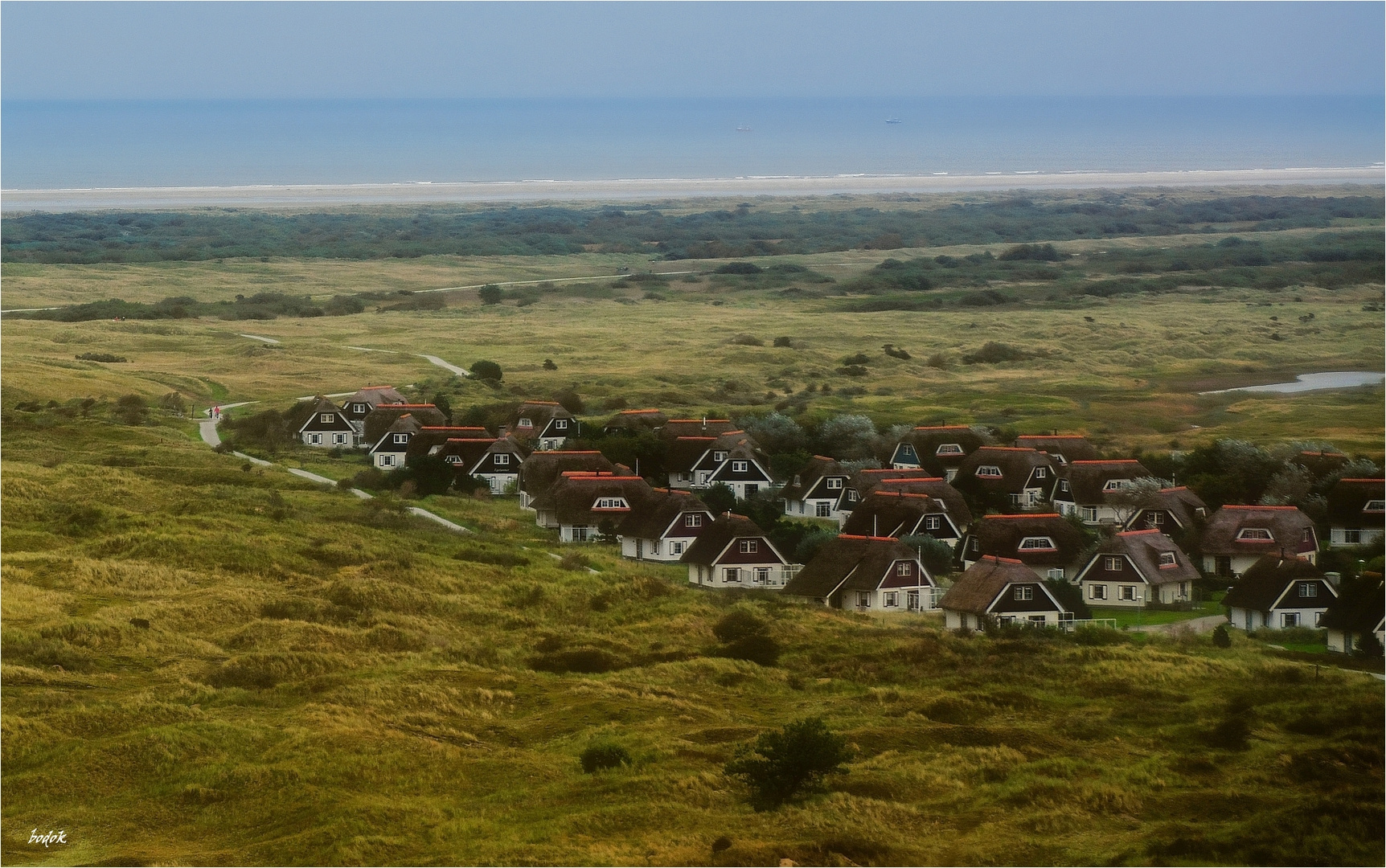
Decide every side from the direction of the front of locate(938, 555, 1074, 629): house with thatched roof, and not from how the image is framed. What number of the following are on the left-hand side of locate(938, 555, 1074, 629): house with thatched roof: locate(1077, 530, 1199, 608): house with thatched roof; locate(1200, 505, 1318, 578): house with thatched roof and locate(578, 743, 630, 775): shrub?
2

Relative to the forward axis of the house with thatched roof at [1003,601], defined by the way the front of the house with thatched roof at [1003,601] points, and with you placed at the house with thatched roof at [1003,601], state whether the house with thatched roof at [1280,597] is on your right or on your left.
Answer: on your left

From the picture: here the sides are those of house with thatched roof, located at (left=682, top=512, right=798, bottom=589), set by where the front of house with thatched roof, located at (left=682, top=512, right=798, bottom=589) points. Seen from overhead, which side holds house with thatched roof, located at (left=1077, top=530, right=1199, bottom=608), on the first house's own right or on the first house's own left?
on the first house's own left

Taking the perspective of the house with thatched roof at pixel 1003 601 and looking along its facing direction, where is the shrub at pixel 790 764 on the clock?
The shrub is roughly at 2 o'clock from the house with thatched roof.

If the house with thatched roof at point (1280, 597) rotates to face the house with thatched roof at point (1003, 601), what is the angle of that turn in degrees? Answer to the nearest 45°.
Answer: approximately 135° to its right

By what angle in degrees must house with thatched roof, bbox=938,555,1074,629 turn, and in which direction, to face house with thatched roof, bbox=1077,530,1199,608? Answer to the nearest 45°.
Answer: approximately 90° to its left

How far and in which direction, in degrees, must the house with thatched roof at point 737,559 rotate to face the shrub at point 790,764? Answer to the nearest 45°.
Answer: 0° — it already faces it

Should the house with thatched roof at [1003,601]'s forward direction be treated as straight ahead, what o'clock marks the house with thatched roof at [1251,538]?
the house with thatched roof at [1251,538] is roughly at 9 o'clock from the house with thatched roof at [1003,601].
